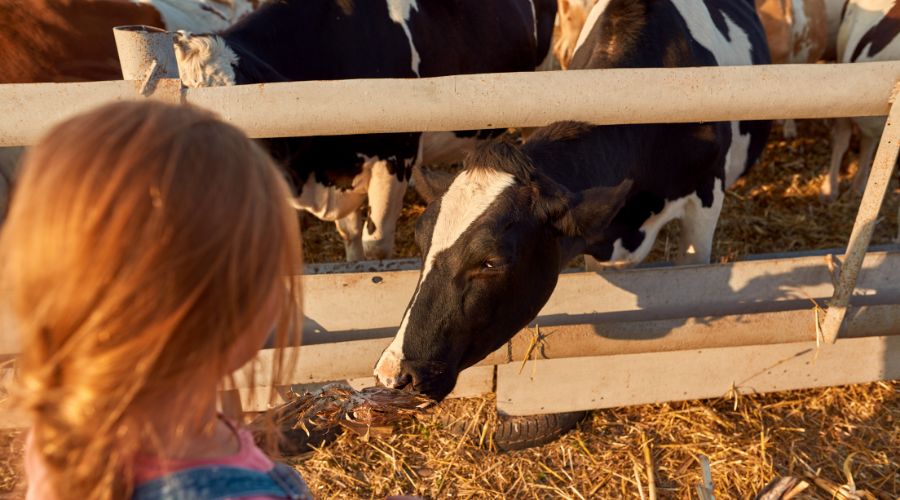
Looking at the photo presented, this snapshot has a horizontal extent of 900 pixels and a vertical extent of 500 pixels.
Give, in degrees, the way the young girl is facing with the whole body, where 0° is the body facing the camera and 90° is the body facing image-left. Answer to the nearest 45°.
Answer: approximately 225°

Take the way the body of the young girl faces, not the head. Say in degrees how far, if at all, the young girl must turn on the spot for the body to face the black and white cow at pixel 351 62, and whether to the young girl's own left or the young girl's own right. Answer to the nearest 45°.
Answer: approximately 45° to the young girl's own left

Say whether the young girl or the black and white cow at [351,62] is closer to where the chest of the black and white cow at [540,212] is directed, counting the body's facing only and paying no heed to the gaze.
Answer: the young girl

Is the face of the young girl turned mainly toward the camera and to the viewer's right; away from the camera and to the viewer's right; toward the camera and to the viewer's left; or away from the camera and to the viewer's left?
away from the camera and to the viewer's right

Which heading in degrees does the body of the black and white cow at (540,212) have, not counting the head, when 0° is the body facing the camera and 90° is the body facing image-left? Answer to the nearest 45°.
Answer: approximately 45°

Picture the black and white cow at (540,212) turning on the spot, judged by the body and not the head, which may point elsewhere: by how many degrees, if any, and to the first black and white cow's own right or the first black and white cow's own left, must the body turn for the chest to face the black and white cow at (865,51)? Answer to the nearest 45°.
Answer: approximately 180°

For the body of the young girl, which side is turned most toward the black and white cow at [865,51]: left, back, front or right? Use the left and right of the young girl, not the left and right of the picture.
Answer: front

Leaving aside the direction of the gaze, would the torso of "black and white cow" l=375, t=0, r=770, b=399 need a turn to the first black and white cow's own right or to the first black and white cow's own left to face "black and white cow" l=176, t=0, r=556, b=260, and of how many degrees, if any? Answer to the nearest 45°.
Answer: approximately 90° to the first black and white cow's own right

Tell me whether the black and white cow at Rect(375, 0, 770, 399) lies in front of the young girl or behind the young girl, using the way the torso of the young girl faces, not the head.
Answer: in front
